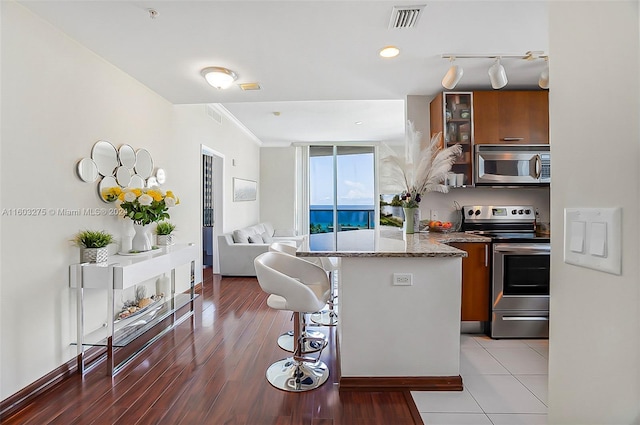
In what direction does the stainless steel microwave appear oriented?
toward the camera

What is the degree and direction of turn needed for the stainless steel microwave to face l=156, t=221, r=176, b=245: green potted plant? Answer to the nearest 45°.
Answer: approximately 45° to its right

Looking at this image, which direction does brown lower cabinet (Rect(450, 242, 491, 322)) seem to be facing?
toward the camera

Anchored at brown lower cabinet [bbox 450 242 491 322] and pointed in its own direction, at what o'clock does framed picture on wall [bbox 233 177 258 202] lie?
The framed picture on wall is roughly at 4 o'clock from the brown lower cabinet.

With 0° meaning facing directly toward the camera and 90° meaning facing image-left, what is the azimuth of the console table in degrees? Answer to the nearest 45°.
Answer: approximately 315°

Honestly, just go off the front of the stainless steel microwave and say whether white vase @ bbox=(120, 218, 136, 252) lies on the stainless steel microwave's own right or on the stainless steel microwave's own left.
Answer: on the stainless steel microwave's own right

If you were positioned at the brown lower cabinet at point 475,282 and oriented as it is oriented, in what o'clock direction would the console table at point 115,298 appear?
The console table is roughly at 2 o'clock from the brown lower cabinet.

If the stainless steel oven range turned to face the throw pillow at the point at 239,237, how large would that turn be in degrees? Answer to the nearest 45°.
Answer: approximately 90° to its right

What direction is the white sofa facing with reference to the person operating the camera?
facing to the right of the viewer

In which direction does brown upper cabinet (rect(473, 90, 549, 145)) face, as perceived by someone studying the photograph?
facing the viewer

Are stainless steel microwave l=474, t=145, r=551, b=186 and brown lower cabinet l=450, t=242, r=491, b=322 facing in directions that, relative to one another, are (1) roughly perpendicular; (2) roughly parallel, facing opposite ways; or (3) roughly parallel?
roughly parallel

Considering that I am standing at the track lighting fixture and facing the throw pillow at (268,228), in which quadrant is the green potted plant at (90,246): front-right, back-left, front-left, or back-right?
front-left
